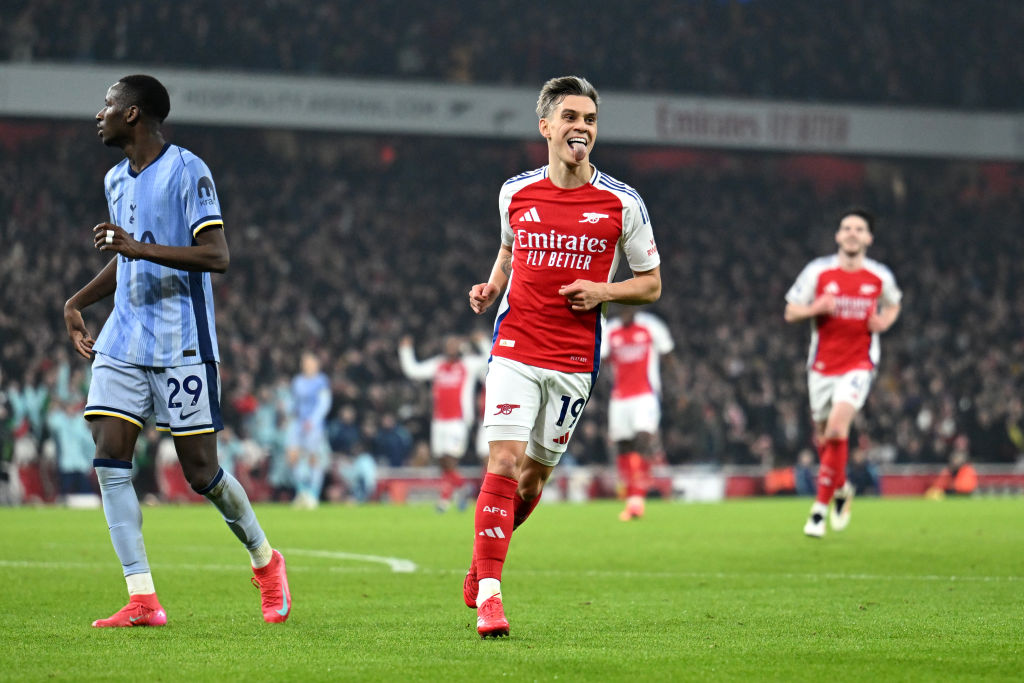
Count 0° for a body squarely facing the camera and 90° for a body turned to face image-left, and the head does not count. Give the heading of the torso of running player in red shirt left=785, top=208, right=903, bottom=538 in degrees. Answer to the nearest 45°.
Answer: approximately 0°

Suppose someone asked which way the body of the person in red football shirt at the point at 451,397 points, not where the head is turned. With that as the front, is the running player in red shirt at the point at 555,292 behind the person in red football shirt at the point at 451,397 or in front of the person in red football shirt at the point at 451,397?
in front

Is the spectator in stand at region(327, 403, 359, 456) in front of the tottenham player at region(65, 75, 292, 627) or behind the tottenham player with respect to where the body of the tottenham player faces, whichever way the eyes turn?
behind

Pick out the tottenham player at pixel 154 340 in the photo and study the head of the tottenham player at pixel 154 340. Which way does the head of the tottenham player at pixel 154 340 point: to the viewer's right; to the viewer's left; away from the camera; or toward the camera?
to the viewer's left

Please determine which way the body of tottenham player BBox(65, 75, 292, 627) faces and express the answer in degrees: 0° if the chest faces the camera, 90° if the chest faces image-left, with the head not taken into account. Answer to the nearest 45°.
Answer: approximately 45°

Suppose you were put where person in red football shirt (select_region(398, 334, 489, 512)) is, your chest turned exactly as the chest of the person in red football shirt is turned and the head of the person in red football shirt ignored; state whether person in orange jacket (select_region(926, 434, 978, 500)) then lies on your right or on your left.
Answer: on your left
